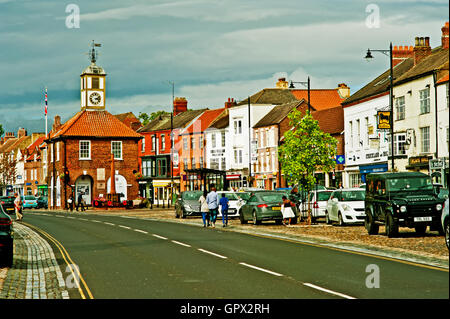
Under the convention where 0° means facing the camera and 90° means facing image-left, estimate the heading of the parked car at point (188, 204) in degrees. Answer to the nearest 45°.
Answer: approximately 315°

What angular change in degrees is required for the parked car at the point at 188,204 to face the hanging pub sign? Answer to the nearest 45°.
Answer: approximately 45° to its left

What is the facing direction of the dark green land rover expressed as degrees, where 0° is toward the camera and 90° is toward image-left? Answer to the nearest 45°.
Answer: approximately 315°

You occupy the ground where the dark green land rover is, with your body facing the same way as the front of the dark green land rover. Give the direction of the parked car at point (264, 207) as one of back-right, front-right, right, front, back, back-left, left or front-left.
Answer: back

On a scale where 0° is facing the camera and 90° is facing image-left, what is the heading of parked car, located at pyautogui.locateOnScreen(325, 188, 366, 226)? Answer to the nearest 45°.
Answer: approximately 315°

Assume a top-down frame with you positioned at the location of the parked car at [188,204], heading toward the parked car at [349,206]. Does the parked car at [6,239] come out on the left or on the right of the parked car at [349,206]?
right
